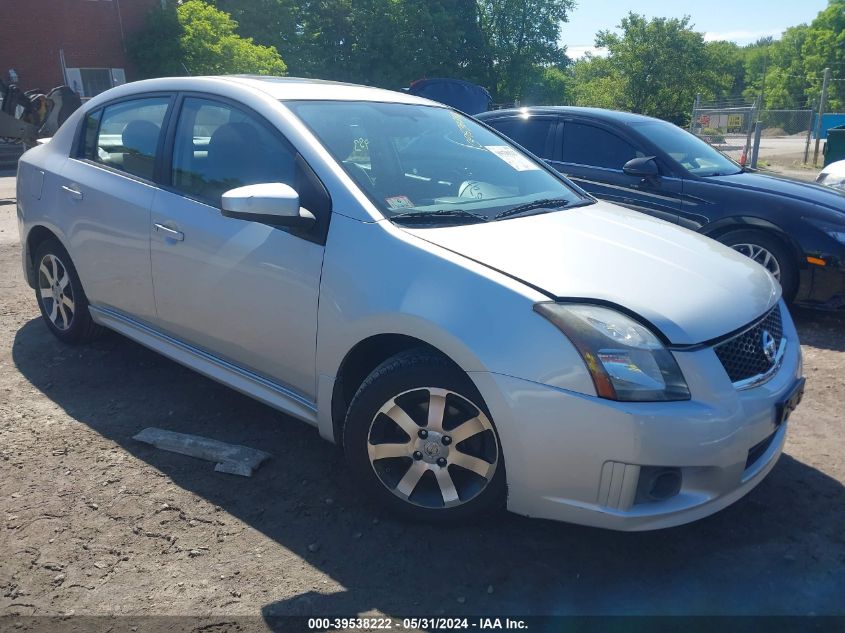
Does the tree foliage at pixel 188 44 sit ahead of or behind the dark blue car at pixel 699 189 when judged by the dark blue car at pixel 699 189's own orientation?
behind

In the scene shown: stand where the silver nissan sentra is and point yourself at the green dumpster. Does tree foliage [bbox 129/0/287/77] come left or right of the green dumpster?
left

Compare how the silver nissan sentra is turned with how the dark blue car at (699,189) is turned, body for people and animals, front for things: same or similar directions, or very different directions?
same or similar directions

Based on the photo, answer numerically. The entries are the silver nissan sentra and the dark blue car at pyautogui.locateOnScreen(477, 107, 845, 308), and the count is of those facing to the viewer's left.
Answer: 0

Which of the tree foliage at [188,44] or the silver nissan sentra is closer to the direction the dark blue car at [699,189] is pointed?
the silver nissan sentra

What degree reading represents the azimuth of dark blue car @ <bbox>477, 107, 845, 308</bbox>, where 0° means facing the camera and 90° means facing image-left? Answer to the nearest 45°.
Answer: approximately 315°

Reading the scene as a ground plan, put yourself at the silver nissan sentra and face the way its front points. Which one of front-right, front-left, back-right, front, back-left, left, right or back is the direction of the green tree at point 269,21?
back-left

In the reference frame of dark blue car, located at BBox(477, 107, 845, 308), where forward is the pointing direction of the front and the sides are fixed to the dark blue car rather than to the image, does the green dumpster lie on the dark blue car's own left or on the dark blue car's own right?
on the dark blue car's own left

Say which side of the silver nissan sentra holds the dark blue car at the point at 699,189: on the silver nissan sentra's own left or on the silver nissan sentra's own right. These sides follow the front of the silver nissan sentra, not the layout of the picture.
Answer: on the silver nissan sentra's own left

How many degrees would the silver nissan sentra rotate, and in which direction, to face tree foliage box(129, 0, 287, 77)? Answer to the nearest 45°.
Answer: approximately 135° to its left

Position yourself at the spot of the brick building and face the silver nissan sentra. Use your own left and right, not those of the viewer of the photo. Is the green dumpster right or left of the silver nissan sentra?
left

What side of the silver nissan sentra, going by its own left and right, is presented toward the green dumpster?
left

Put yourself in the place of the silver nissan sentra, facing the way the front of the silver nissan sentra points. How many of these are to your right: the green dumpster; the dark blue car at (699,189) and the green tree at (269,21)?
0

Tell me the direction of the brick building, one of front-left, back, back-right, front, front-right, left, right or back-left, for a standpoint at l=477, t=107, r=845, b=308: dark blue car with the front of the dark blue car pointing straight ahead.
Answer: back

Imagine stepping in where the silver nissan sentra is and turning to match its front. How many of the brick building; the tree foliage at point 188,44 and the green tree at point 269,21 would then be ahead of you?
0

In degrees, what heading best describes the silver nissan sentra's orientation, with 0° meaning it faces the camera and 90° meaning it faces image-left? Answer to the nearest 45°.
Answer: approximately 315°

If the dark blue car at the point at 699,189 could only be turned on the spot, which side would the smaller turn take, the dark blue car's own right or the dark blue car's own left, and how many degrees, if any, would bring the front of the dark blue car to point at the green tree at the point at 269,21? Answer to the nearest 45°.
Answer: approximately 180°
